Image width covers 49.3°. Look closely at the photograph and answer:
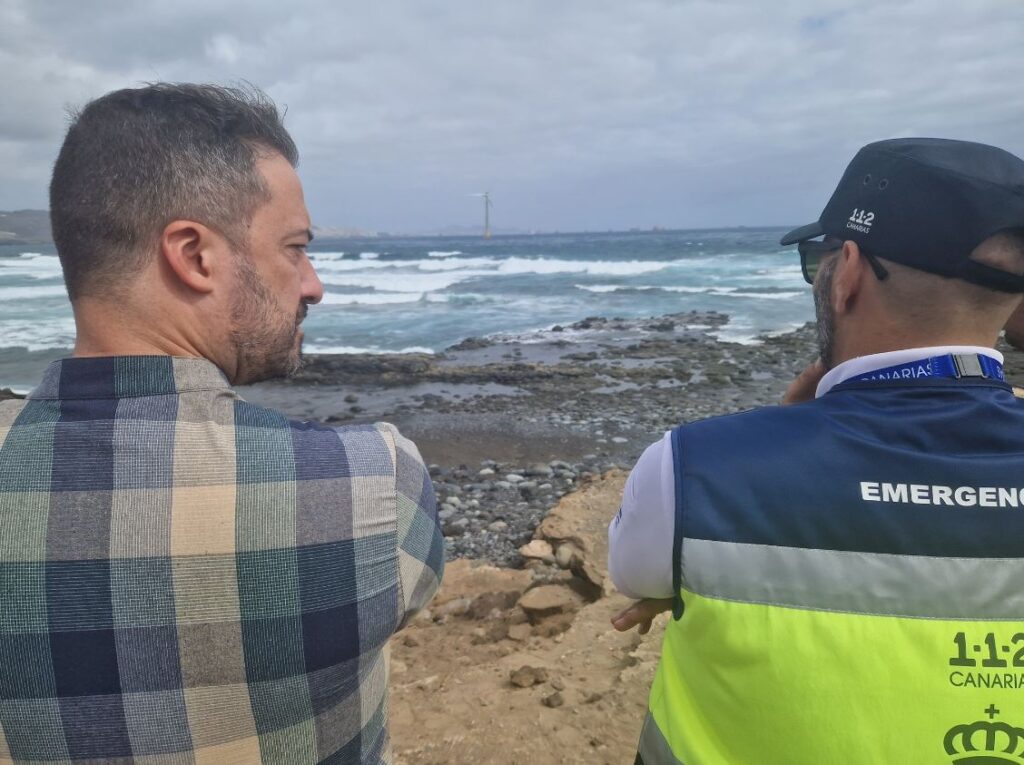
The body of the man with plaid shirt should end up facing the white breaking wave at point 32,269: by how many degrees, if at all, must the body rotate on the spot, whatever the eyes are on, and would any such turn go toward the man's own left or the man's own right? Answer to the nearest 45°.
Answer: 0° — they already face it

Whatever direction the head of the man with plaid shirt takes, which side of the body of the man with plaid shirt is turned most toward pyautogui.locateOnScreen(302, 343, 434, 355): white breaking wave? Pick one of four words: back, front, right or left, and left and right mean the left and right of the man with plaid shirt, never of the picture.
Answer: front

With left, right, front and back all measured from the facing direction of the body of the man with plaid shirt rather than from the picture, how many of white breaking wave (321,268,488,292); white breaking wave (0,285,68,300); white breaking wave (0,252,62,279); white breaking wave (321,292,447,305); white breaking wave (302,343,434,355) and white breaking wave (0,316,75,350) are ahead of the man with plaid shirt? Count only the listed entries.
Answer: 6

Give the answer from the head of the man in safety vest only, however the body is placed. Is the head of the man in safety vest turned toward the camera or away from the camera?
away from the camera

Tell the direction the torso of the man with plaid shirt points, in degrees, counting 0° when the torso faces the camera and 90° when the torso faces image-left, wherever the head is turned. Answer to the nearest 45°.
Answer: approximately 180°

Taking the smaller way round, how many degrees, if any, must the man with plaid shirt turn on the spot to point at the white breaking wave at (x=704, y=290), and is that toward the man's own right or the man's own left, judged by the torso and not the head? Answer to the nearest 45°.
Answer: approximately 45° to the man's own right

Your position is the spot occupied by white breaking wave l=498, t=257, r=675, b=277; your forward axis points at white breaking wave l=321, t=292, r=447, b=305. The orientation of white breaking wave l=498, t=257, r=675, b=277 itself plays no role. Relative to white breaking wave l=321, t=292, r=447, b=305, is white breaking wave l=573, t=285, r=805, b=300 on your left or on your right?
left

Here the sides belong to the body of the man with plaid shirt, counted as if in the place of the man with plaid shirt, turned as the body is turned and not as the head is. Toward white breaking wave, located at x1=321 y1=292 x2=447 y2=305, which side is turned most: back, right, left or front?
front

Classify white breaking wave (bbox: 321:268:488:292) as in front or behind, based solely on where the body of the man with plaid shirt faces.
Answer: in front
